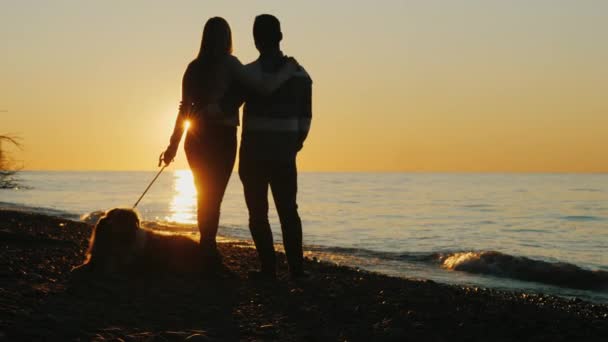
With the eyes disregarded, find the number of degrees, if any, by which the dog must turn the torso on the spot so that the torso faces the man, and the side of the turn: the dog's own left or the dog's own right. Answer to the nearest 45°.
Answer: approximately 180°

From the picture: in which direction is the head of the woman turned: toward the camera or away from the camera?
away from the camera

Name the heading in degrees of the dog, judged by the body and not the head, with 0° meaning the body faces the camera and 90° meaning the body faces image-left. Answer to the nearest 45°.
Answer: approximately 90°
